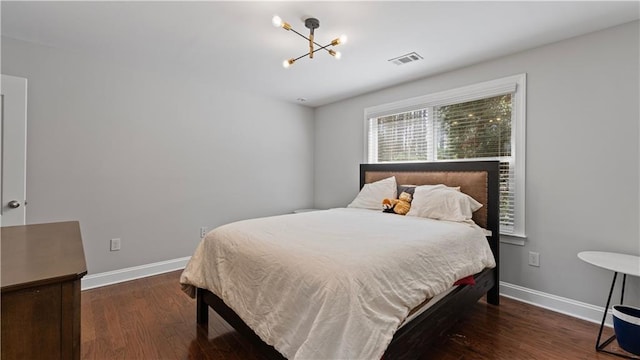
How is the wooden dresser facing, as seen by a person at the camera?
facing to the right of the viewer

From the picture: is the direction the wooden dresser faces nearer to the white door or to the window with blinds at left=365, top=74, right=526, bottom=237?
the window with blinds

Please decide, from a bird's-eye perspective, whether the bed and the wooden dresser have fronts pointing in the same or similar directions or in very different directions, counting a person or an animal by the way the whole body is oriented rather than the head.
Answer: very different directions

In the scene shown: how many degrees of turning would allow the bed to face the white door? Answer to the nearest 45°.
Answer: approximately 45° to its right

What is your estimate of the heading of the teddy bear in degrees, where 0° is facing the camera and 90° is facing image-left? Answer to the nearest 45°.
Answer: approximately 45°

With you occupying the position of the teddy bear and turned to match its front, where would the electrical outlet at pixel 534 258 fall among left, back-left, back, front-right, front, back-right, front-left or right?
back-left

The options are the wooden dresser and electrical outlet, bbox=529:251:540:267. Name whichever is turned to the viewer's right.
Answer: the wooden dresser

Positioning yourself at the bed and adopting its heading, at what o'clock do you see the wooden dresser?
The wooden dresser is roughly at 12 o'clock from the bed.

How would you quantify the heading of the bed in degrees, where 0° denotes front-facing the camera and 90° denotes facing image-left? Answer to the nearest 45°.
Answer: approximately 45°
